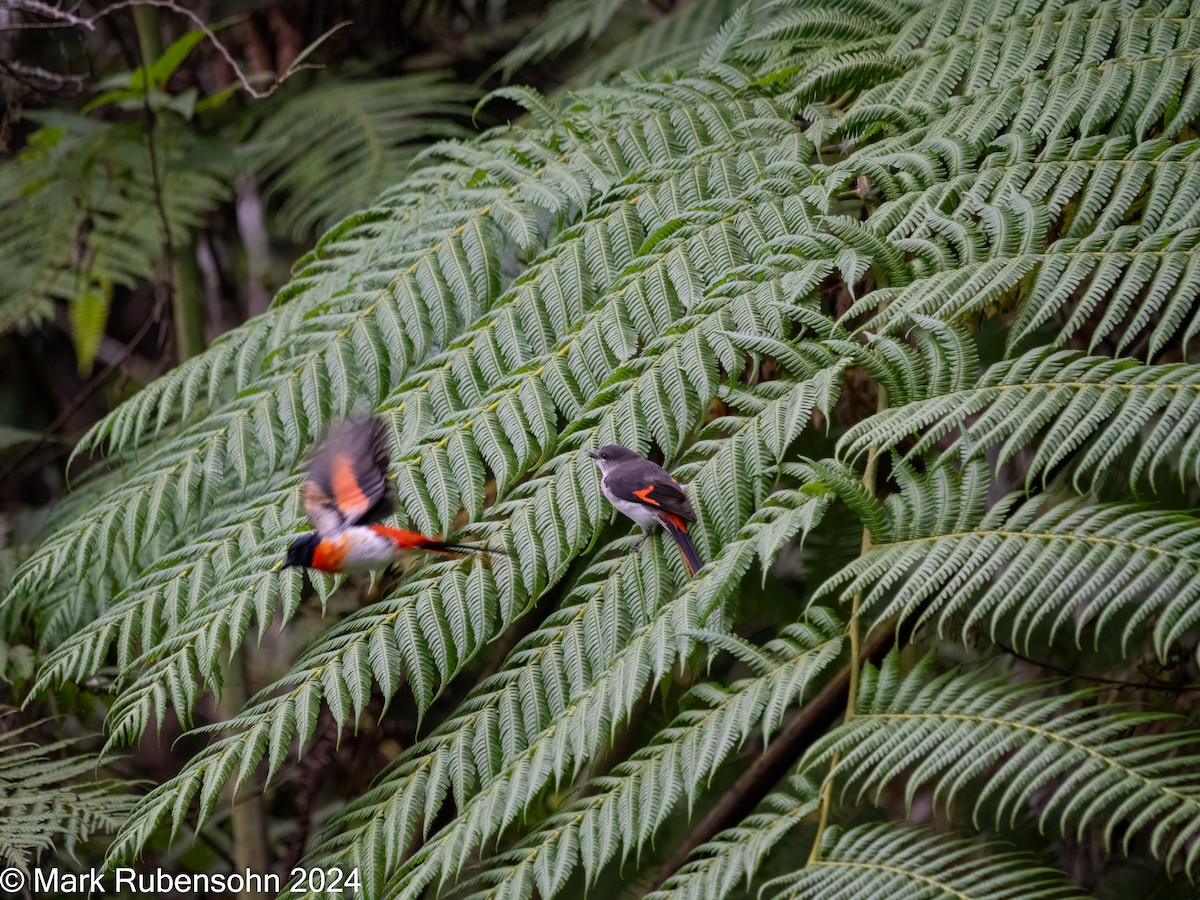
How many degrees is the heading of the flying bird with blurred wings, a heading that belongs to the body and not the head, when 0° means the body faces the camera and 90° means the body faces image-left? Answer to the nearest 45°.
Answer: approximately 90°
